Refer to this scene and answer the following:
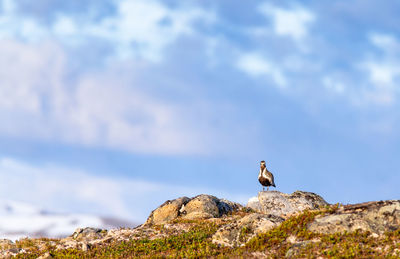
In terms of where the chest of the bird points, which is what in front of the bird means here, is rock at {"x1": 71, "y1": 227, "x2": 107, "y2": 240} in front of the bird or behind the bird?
in front

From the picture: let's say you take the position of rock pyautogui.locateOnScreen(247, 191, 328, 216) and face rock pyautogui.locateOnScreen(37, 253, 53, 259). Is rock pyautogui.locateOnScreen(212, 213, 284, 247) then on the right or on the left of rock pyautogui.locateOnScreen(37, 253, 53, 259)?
left

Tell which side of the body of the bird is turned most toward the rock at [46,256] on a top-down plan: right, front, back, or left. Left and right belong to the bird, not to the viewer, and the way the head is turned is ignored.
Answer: front

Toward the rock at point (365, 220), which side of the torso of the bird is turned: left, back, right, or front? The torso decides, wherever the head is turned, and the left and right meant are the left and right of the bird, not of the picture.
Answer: left

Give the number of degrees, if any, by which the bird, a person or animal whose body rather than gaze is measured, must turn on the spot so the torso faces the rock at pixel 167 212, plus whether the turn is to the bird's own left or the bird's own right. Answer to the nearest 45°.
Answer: approximately 45° to the bird's own right

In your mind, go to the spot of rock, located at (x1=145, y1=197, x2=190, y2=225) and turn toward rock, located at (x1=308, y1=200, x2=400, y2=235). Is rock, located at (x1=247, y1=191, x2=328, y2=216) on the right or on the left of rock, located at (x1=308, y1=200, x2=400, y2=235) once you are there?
left

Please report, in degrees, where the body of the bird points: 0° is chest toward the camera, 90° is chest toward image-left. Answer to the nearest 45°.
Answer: approximately 45°
